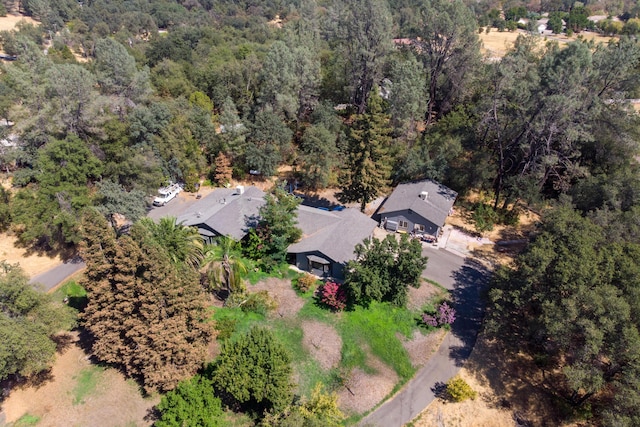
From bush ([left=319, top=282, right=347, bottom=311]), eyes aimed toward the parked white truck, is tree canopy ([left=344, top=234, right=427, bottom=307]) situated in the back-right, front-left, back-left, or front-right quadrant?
back-right

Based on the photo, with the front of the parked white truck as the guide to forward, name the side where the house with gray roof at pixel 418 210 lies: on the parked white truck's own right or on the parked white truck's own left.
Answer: on the parked white truck's own left

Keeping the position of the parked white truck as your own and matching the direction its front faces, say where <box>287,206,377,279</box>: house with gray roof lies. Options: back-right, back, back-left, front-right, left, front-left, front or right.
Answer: left

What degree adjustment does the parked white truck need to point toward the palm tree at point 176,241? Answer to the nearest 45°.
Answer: approximately 45° to its left

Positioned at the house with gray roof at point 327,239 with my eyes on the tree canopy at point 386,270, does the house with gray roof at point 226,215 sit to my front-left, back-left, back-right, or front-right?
back-right

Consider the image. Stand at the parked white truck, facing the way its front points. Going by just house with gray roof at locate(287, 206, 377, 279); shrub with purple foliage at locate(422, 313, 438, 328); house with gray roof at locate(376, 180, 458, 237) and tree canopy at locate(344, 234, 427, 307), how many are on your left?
4

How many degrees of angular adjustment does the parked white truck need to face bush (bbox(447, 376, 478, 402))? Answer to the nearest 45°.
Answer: approximately 90° to its left

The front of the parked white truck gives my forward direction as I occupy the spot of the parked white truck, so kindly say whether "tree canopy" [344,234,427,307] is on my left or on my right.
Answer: on my left

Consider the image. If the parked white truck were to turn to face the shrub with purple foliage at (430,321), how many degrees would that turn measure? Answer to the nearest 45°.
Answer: approximately 90° to its left
